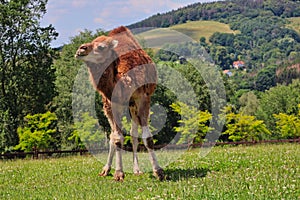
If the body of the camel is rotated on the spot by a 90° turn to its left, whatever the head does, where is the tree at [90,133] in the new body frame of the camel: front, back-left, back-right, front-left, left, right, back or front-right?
back-left

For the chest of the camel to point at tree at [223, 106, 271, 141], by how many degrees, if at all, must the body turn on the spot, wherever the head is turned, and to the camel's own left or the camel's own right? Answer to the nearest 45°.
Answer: approximately 135° to the camel's own right

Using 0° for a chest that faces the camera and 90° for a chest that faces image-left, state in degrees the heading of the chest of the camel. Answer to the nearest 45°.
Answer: approximately 45°

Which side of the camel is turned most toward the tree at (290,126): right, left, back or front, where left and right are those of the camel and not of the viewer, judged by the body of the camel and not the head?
back

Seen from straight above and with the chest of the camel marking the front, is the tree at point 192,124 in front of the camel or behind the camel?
behind

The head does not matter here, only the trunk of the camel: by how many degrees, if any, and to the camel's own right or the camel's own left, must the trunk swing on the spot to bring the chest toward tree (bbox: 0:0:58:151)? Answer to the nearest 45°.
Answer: approximately 135° to the camel's own right
